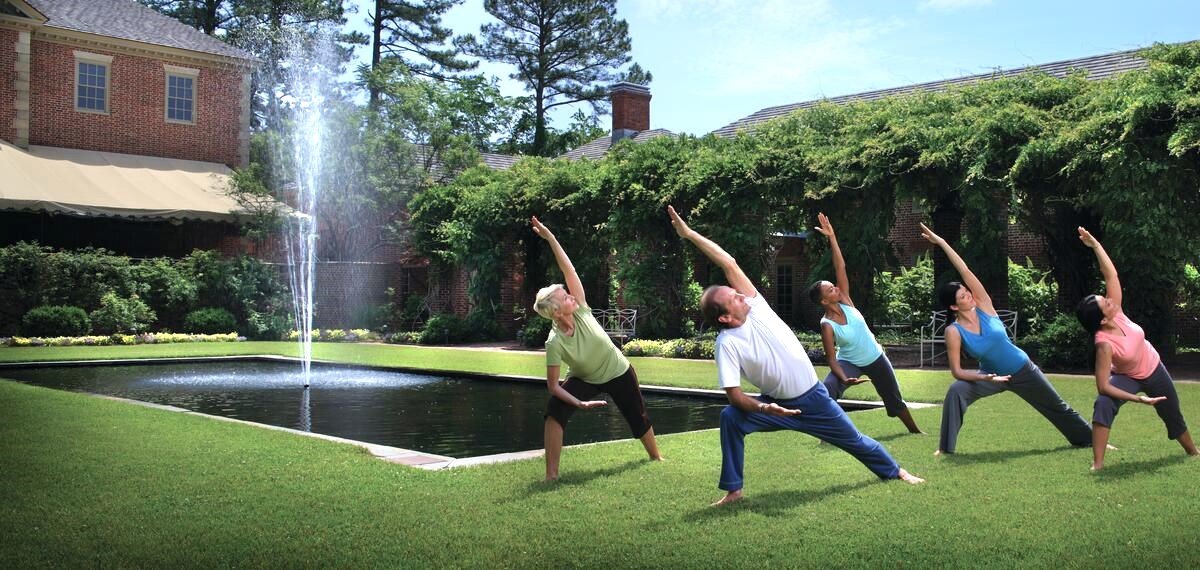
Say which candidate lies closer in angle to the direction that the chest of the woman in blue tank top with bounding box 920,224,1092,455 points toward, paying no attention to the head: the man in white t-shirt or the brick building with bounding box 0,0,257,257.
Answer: the man in white t-shirt

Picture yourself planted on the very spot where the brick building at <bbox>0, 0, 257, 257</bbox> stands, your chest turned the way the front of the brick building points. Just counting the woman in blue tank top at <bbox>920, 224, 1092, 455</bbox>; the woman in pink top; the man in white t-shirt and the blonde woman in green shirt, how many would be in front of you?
4

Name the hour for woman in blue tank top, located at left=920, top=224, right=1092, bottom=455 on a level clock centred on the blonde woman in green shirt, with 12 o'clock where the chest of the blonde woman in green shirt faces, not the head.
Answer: The woman in blue tank top is roughly at 10 o'clock from the blonde woman in green shirt.

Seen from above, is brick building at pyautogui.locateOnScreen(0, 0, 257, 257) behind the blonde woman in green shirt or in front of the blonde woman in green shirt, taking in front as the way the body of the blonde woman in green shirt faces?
behind

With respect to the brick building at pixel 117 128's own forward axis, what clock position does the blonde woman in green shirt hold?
The blonde woman in green shirt is roughly at 12 o'clock from the brick building.

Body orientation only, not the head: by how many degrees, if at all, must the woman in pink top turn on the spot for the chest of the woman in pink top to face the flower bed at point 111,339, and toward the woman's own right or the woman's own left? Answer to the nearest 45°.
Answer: approximately 135° to the woman's own right
